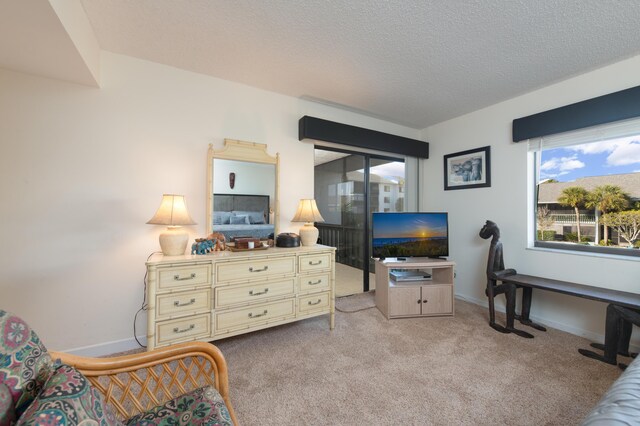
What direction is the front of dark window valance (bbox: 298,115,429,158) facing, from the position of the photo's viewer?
facing the viewer and to the right of the viewer

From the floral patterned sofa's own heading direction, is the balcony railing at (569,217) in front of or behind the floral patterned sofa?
in front

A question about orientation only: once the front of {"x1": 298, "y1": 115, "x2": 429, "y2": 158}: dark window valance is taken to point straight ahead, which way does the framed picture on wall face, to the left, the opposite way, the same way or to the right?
to the right

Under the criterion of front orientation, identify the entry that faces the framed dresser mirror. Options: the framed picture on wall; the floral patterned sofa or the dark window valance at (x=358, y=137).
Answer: the framed picture on wall

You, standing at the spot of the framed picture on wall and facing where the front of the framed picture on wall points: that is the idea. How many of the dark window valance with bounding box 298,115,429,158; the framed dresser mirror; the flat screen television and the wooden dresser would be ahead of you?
4

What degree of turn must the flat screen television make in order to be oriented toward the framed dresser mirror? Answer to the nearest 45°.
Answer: approximately 45° to its right

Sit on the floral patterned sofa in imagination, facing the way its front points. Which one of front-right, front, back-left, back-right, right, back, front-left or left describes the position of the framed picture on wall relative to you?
front-left

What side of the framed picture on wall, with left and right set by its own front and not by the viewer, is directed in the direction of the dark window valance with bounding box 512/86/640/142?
left

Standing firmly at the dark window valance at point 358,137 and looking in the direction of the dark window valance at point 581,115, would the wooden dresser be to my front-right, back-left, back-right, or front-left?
back-right

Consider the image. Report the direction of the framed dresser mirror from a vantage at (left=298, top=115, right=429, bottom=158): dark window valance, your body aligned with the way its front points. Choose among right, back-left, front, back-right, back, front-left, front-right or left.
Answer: right

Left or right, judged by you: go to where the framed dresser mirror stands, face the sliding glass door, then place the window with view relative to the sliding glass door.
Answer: right
